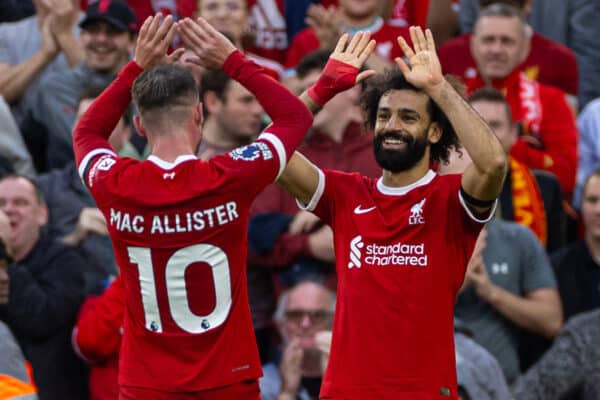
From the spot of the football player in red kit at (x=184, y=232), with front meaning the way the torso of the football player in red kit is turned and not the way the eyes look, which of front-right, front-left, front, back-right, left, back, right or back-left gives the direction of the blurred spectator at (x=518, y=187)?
front-right

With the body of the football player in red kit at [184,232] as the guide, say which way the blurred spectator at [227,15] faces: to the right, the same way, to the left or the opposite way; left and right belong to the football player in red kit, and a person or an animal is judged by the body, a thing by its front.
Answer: the opposite way

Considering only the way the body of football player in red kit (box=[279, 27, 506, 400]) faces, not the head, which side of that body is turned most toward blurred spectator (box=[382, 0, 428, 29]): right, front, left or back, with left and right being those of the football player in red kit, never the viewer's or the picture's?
back

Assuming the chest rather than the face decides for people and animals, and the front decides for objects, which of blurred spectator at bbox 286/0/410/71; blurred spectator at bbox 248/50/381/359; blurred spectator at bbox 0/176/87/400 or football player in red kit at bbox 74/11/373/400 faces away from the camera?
the football player in red kit

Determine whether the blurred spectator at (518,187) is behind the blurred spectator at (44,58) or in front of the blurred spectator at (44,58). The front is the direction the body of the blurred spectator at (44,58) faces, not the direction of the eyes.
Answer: in front

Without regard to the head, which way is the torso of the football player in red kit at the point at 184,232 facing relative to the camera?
away from the camera

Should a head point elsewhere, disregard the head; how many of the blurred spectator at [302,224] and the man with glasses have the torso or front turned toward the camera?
2

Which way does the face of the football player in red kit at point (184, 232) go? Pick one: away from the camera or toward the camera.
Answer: away from the camera

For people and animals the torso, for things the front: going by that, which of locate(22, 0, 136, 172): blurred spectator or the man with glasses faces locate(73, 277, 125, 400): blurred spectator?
locate(22, 0, 136, 172): blurred spectator

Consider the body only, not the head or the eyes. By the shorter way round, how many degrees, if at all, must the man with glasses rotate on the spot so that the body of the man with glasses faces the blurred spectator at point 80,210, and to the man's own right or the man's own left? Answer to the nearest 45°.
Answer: approximately 135° to the man's own right
